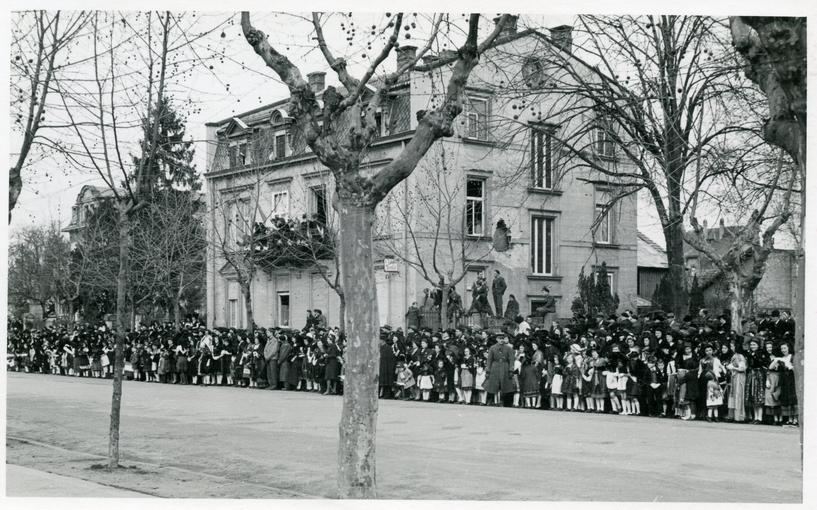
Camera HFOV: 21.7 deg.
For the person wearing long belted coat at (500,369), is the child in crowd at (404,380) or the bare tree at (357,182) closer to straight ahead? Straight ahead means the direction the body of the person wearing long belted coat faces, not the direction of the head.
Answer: the bare tree

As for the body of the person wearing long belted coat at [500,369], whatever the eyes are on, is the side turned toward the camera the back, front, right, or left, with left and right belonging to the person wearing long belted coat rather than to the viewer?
front

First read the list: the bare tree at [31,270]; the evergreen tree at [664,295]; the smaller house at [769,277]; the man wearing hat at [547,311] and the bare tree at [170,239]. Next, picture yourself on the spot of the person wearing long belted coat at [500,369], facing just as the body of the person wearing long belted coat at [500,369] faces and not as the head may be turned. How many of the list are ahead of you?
0

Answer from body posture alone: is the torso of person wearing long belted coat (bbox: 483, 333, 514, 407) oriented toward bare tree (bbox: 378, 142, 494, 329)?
no

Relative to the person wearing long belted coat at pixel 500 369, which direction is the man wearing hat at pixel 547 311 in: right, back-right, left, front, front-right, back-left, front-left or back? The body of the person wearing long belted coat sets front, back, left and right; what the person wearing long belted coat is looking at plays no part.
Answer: back

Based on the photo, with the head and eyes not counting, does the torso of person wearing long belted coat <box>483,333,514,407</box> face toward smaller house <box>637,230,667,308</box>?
no

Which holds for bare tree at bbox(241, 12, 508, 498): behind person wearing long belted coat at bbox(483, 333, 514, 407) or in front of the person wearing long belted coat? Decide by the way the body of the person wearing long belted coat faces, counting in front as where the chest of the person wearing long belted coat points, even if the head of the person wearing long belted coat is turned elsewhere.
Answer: in front

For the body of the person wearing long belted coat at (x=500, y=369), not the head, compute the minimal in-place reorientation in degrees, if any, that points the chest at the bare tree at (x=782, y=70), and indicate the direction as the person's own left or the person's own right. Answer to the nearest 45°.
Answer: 0° — they already face it

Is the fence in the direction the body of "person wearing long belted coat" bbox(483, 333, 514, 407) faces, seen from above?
no
